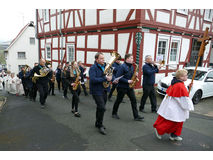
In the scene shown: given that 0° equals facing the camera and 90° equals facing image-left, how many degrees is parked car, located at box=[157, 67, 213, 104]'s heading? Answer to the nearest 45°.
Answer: approximately 45°

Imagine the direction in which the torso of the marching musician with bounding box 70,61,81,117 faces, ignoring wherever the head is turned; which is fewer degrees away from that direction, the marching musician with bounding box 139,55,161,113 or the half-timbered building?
the marching musician

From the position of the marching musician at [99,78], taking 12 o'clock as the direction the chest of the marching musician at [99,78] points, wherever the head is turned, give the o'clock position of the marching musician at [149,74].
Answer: the marching musician at [149,74] is roughly at 9 o'clock from the marching musician at [99,78].

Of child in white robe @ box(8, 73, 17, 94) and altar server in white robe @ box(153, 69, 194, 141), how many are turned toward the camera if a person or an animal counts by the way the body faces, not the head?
1
